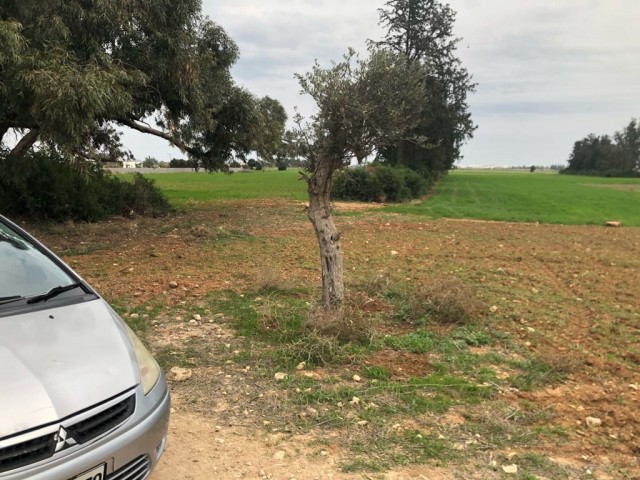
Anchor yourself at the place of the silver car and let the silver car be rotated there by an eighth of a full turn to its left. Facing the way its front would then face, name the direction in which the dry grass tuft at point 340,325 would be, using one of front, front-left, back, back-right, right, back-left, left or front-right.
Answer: front-left

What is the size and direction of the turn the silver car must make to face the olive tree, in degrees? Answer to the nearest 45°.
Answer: approximately 90° to its left

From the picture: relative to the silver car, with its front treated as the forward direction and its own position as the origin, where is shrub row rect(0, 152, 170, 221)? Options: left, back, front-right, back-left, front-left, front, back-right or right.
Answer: back-left

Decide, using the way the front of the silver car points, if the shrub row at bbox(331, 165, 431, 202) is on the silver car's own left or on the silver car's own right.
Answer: on the silver car's own left

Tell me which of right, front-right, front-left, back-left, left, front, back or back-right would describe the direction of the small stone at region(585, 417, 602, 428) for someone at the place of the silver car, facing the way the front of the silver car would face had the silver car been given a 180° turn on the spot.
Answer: back-right

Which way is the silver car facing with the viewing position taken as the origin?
facing the viewer and to the right of the viewer

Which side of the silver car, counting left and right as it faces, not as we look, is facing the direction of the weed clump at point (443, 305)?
left

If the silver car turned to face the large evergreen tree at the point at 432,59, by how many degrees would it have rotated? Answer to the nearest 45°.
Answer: approximately 90° to its left

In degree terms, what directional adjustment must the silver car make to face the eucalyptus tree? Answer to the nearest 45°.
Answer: approximately 135° to its left

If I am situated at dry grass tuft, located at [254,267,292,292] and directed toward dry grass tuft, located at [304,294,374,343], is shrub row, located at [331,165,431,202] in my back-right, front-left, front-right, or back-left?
back-left
